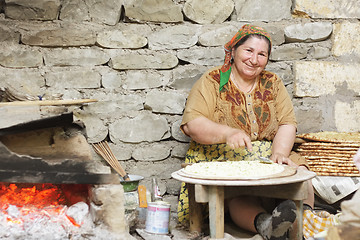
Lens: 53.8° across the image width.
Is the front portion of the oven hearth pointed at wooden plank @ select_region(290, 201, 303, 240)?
no

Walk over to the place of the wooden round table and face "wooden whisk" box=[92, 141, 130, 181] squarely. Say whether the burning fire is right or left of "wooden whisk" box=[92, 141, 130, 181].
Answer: left

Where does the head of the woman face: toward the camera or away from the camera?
toward the camera

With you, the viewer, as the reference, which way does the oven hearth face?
facing the viewer

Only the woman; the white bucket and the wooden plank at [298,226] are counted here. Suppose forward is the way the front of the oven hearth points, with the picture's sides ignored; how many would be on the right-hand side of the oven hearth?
0

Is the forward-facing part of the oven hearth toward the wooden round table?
no

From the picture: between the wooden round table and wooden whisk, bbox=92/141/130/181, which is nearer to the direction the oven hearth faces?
the wooden round table

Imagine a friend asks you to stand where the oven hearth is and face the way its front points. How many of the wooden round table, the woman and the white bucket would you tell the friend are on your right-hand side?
0
